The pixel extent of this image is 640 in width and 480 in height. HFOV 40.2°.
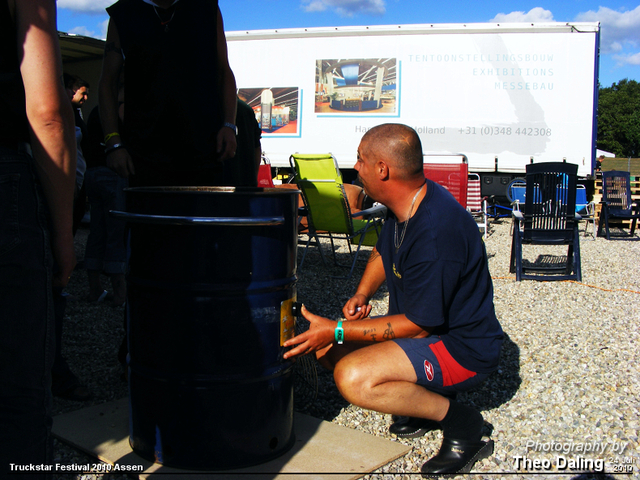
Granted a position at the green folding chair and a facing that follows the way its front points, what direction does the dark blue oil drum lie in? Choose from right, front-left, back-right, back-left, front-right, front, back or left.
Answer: back-right

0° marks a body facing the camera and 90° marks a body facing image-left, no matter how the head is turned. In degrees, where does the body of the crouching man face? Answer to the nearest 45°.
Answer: approximately 90°

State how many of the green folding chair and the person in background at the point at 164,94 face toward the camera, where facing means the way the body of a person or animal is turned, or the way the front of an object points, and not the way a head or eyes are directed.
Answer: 1

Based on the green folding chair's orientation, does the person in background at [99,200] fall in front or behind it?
behind

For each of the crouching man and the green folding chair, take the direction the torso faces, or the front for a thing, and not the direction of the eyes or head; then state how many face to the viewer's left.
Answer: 1
